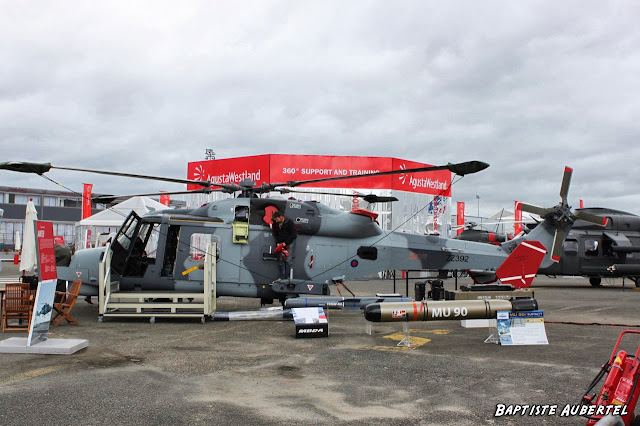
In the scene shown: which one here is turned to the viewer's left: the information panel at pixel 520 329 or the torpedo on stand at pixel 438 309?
the torpedo on stand

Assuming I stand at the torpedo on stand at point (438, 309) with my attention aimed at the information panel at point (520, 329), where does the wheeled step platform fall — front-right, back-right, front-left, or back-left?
back-left

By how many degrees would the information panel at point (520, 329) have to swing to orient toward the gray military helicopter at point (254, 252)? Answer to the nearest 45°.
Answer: approximately 90° to its right

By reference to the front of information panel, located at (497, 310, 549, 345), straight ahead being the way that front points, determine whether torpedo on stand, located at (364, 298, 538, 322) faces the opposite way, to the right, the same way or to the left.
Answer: to the right

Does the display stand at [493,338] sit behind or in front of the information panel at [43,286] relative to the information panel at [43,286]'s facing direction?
in front

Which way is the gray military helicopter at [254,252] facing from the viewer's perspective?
to the viewer's left

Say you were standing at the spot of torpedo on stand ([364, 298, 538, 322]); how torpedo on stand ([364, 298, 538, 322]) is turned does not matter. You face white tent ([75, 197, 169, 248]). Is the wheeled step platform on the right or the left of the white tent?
left

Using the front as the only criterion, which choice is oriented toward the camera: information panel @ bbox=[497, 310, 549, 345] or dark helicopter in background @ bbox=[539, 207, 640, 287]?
the information panel

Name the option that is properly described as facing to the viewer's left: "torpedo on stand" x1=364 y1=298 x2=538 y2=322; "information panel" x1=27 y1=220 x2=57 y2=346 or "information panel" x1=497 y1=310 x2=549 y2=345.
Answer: the torpedo on stand

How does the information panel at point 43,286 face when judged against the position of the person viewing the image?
facing the viewer and to the right of the viewer

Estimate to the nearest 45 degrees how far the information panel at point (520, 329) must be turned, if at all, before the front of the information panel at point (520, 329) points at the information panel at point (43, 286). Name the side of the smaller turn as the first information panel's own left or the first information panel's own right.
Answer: approximately 45° to the first information panel's own right

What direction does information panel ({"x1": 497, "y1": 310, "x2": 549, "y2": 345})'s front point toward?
toward the camera

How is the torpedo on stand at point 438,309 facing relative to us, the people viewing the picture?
facing to the left of the viewer
